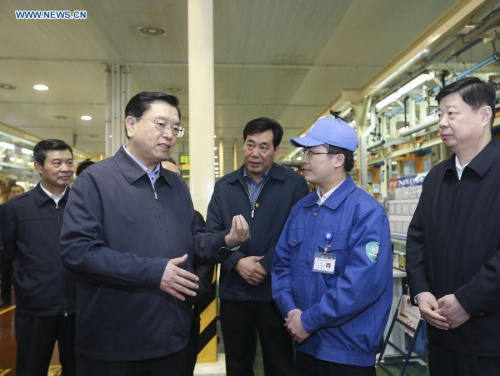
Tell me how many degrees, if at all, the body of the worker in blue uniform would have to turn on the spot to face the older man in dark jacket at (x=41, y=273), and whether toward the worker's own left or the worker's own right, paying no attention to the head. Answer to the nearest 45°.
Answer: approximately 45° to the worker's own right

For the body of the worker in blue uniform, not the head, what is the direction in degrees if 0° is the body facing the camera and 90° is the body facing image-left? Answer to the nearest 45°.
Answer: approximately 45°

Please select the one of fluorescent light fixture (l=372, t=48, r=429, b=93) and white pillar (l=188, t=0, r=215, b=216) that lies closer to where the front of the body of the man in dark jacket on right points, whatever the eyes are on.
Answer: the white pillar

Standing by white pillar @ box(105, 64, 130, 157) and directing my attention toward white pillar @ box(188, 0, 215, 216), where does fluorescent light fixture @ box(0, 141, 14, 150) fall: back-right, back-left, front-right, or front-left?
back-right

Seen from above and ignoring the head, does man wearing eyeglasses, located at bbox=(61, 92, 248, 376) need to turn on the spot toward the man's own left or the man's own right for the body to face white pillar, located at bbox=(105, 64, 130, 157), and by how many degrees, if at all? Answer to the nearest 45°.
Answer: approximately 135° to the man's own left
